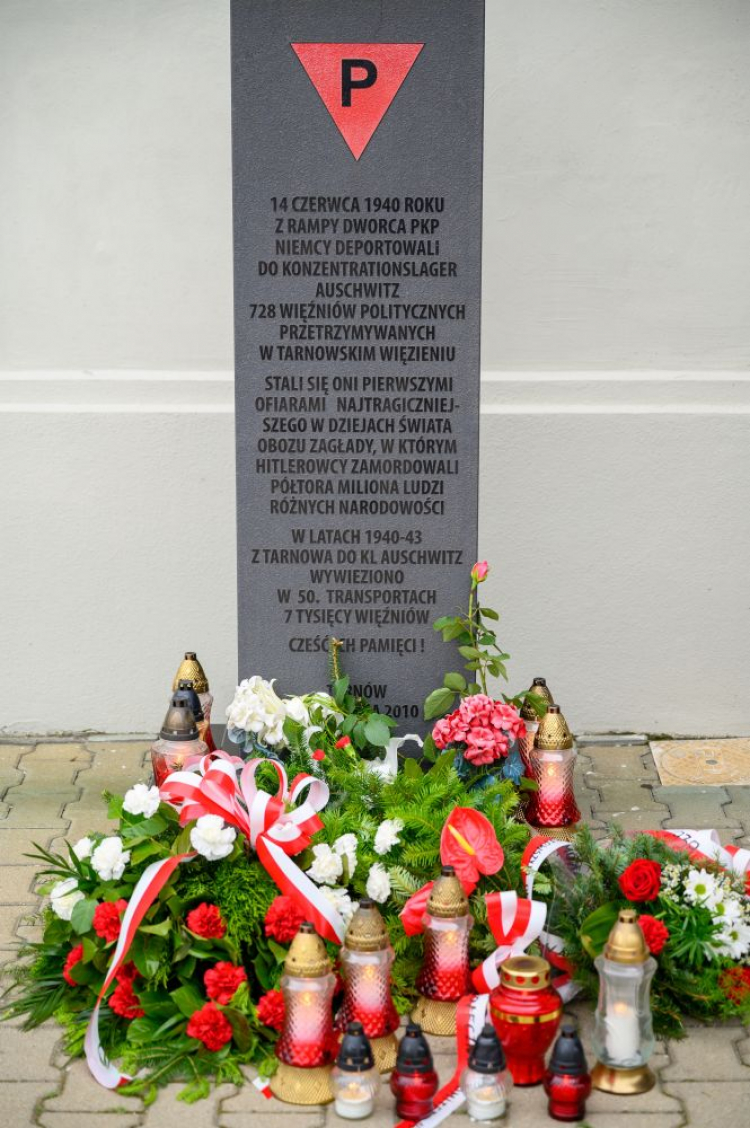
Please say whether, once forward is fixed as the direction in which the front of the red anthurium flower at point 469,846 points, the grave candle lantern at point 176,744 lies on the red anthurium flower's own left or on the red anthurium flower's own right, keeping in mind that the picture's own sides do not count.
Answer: on the red anthurium flower's own right

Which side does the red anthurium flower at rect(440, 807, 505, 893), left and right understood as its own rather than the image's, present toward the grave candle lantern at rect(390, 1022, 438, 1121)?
front

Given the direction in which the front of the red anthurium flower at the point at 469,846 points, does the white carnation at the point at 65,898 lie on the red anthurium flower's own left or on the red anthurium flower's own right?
on the red anthurium flower's own right

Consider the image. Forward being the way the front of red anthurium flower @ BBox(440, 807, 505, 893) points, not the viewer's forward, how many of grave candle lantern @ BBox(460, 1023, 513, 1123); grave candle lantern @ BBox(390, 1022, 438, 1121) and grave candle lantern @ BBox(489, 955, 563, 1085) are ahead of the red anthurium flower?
3

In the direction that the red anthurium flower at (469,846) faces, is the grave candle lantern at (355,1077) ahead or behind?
ahead

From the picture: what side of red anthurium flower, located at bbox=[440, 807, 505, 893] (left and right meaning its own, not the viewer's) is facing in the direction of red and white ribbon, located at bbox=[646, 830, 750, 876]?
left

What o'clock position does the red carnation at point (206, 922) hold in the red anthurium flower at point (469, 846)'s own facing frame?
The red carnation is roughly at 2 o'clock from the red anthurium flower.

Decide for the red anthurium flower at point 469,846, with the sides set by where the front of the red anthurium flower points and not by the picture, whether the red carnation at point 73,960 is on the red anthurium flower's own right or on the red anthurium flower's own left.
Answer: on the red anthurium flower's own right

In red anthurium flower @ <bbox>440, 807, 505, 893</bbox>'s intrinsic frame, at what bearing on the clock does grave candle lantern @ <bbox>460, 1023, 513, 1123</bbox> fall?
The grave candle lantern is roughly at 12 o'clock from the red anthurium flower.

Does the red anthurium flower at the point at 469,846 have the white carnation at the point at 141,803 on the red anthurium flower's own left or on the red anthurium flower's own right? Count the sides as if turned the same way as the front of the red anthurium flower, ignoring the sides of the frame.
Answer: on the red anthurium flower's own right

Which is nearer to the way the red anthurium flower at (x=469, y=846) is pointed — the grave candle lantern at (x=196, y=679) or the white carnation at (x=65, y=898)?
the white carnation

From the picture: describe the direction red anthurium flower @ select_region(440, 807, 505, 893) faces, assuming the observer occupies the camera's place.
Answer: facing the viewer
